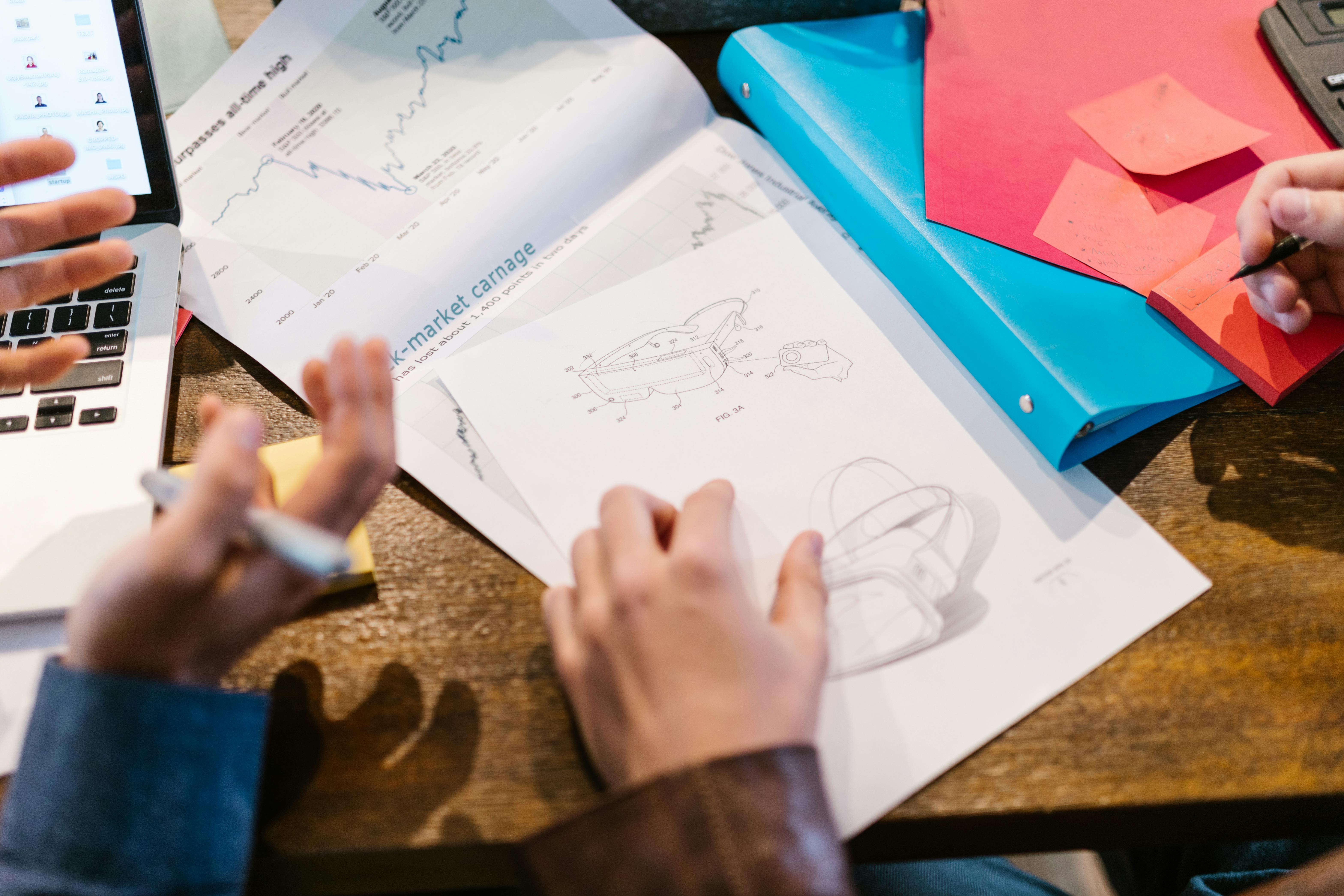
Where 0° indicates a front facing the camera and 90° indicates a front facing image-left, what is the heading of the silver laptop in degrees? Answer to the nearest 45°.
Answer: approximately 0°
